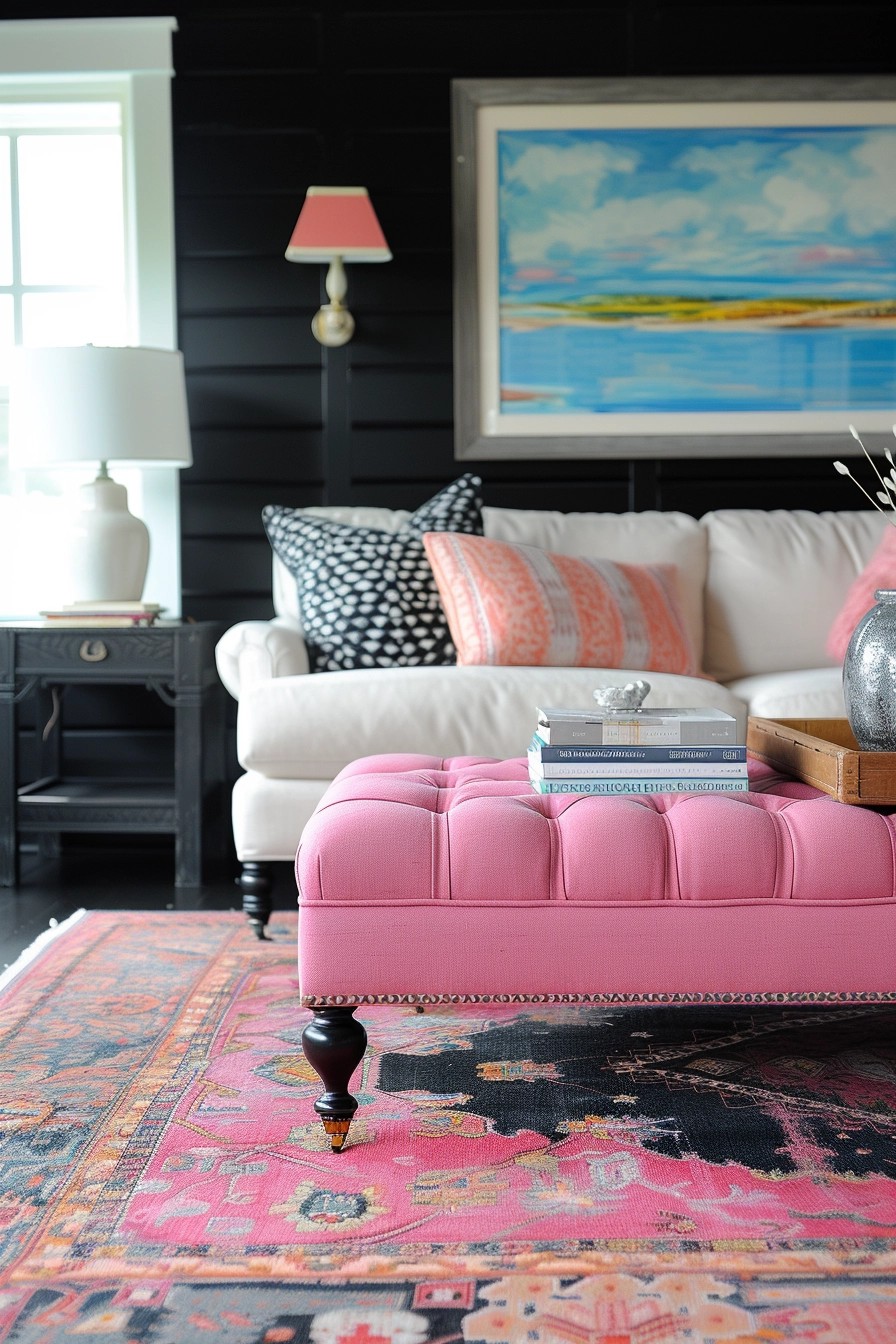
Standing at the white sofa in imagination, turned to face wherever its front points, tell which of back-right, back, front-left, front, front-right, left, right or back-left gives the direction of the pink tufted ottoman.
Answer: front

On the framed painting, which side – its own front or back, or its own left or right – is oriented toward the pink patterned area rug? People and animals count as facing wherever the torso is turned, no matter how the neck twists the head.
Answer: front

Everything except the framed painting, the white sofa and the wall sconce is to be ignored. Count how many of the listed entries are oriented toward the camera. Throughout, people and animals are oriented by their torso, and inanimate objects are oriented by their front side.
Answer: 3

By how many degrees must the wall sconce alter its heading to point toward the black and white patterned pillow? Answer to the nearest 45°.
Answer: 0° — it already faces it

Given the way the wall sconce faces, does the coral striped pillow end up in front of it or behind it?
in front

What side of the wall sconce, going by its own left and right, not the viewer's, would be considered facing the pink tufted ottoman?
front

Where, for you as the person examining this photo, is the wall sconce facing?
facing the viewer

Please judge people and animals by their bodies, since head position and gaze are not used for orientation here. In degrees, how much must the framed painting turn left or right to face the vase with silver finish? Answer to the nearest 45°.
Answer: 0° — it already faces it

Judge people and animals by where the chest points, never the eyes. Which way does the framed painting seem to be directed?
toward the camera

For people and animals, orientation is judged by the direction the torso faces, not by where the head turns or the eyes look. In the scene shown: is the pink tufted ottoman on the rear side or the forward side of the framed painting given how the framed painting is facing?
on the forward side

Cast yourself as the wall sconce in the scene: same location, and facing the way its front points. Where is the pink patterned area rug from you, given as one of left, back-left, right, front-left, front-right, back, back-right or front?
front

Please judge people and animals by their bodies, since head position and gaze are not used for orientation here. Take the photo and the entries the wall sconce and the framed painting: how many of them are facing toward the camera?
2

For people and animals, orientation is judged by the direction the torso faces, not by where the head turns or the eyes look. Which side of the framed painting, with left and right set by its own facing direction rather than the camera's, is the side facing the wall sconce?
right
